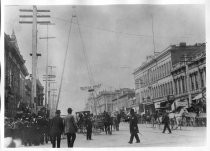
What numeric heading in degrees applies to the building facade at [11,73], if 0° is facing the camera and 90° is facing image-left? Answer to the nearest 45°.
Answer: approximately 270°

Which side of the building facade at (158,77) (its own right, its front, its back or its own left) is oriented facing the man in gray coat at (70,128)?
left

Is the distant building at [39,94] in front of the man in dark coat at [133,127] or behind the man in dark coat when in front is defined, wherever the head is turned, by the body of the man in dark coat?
in front

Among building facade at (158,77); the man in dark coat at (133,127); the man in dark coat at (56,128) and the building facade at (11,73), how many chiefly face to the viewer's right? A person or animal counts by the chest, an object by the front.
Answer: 1

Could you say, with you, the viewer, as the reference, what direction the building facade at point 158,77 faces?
facing the viewer and to the left of the viewer

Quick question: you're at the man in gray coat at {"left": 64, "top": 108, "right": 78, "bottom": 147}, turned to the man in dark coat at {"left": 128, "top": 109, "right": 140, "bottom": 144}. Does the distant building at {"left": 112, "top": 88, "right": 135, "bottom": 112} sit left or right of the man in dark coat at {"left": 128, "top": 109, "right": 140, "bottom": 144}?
left

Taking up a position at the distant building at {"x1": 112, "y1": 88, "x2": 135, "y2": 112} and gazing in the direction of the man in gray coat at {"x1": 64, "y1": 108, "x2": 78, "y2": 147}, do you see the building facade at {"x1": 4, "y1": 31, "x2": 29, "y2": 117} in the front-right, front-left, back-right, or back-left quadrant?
front-right
